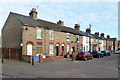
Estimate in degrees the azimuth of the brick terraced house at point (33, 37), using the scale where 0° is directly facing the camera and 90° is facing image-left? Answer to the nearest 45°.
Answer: approximately 315°

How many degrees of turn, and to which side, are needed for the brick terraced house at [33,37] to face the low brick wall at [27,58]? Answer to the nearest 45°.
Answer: approximately 45° to its right
